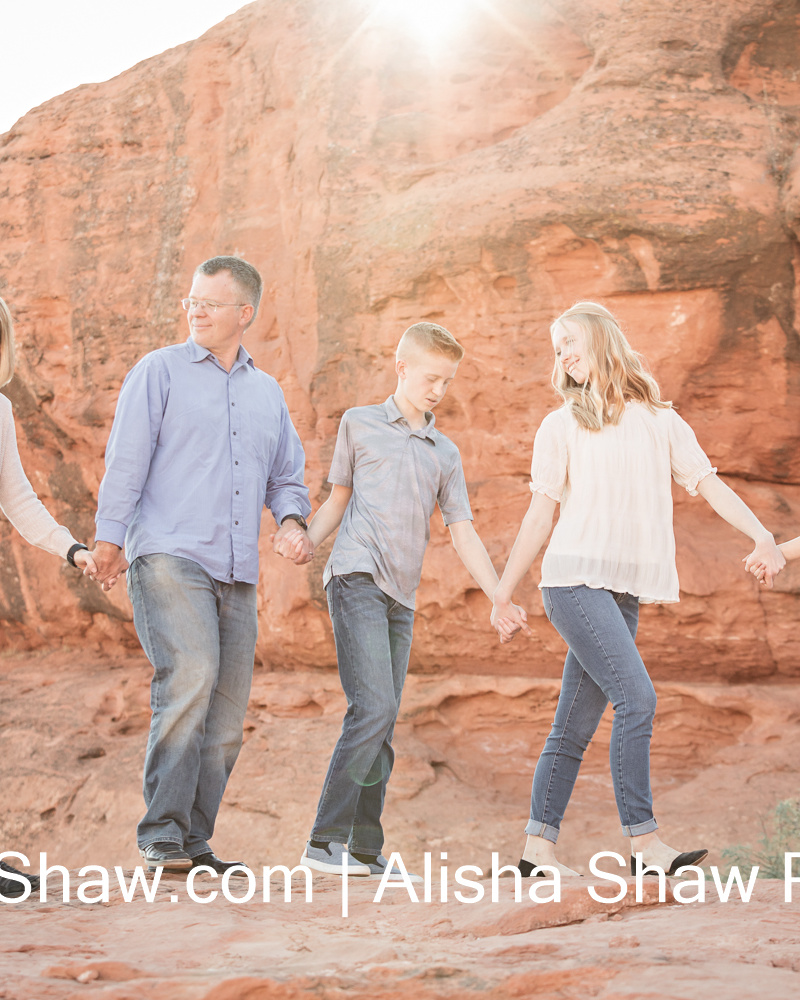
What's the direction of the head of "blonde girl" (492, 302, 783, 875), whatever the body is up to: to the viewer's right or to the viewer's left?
to the viewer's left

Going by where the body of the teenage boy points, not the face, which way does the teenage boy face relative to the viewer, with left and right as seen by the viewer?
facing the viewer and to the right of the viewer

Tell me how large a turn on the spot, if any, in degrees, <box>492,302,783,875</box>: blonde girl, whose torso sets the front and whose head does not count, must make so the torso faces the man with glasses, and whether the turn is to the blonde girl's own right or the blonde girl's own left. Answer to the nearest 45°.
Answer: approximately 135° to the blonde girl's own right

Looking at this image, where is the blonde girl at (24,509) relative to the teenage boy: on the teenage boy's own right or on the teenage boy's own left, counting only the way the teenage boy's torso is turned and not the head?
on the teenage boy's own right

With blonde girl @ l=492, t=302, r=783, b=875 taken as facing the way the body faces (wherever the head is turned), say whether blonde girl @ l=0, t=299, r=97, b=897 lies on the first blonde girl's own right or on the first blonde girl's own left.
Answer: on the first blonde girl's own right

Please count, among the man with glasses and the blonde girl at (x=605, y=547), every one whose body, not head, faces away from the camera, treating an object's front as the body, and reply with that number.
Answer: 0
